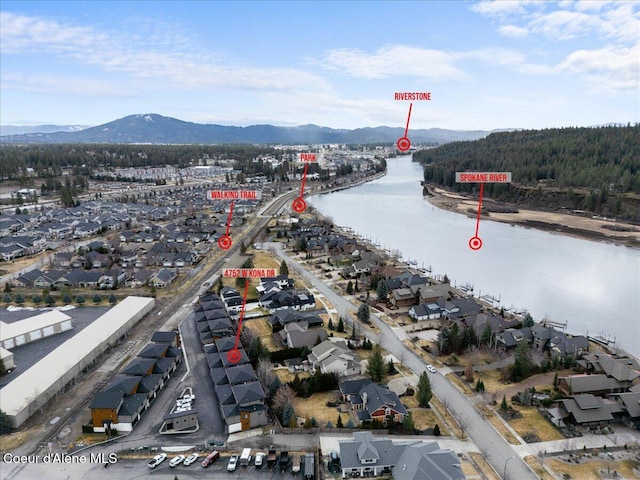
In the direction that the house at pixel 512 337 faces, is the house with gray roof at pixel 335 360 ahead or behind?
ahead

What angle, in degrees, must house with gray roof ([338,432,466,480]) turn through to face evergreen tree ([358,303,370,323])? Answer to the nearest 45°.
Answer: approximately 180°

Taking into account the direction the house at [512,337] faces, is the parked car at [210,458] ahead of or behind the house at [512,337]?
ahead

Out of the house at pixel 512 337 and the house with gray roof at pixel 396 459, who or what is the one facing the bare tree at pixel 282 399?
the house

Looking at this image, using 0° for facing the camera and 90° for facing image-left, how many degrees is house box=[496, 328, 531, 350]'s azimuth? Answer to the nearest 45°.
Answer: approximately 45°

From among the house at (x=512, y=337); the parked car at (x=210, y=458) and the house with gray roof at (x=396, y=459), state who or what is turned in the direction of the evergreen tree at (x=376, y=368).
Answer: the house

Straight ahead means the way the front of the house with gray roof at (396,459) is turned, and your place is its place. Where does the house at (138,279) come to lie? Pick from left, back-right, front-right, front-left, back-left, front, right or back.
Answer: back-right
